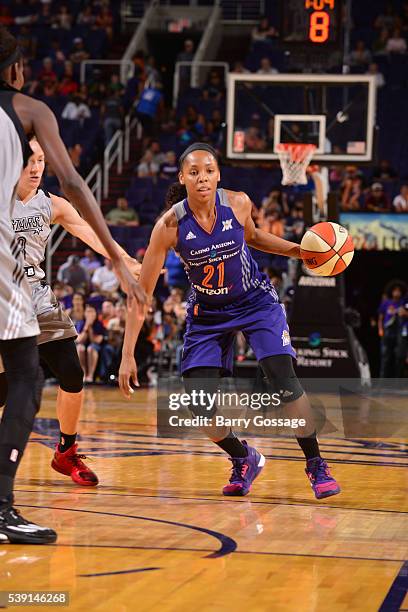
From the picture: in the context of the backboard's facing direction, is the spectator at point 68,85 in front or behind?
behind

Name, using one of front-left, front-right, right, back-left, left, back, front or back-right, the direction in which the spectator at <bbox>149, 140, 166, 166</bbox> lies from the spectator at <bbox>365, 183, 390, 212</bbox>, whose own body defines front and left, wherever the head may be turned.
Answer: back-right

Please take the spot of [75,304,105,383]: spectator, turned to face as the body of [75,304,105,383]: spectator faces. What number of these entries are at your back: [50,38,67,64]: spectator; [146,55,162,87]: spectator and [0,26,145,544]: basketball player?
2

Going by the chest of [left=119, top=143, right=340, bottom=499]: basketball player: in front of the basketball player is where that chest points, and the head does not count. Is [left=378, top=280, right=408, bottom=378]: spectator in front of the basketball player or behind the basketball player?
behind

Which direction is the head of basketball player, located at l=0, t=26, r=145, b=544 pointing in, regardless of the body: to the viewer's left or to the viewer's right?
to the viewer's right

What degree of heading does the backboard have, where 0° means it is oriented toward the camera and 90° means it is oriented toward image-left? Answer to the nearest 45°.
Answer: approximately 0°

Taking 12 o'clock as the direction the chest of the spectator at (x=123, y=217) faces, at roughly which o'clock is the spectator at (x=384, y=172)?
the spectator at (x=384, y=172) is roughly at 9 o'clock from the spectator at (x=123, y=217).
